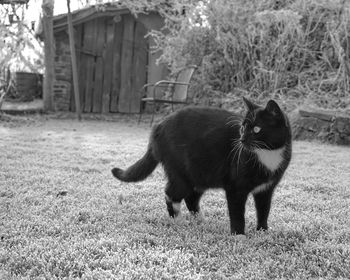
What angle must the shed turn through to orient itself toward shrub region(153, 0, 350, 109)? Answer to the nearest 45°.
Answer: approximately 45° to its left

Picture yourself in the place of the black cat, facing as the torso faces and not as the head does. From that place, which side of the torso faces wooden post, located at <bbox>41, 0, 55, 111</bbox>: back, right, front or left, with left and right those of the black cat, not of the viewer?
back

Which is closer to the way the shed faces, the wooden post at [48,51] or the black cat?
the black cat

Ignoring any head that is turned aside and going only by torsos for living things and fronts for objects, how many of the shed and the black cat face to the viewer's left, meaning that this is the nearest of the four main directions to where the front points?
0

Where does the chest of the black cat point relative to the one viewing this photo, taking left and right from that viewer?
facing the viewer and to the right of the viewer

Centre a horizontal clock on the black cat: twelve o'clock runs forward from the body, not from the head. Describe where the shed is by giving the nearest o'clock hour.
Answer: The shed is roughly at 7 o'clock from the black cat.

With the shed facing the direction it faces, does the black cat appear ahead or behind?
ahead

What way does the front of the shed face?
toward the camera

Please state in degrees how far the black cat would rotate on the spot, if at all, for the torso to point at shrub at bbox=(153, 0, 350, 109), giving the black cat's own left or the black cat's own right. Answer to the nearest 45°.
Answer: approximately 135° to the black cat's own left
